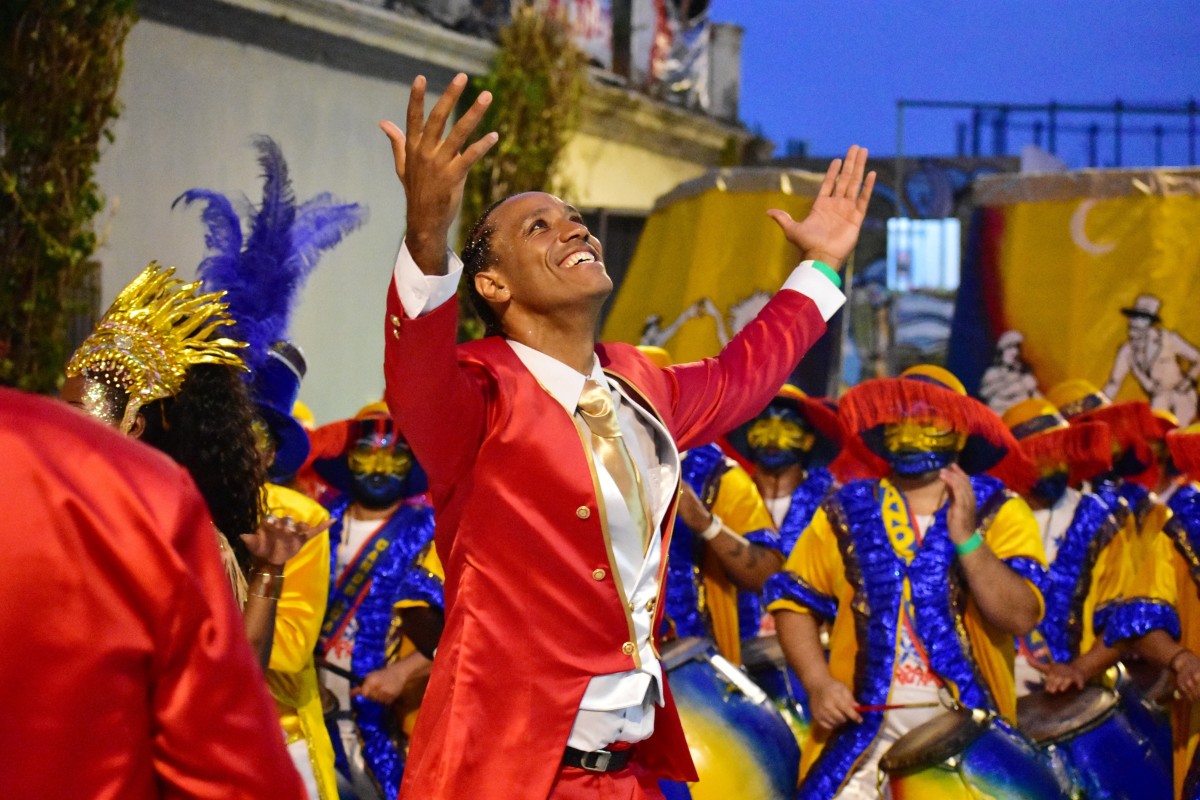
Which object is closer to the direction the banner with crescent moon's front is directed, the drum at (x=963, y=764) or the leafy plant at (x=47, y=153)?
the drum

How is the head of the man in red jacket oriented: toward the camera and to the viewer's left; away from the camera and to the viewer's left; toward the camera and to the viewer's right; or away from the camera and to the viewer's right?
toward the camera and to the viewer's right

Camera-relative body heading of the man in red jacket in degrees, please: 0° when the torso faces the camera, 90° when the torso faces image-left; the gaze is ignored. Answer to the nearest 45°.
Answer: approximately 315°

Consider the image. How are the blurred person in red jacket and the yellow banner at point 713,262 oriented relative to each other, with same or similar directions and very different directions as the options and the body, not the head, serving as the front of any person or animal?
very different directions

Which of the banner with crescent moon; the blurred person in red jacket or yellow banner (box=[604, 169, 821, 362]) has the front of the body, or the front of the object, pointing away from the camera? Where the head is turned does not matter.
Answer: the blurred person in red jacket

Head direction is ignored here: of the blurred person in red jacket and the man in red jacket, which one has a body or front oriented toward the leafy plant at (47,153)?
the blurred person in red jacket

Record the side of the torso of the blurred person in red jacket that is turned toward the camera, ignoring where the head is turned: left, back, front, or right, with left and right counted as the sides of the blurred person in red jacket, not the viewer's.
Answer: back

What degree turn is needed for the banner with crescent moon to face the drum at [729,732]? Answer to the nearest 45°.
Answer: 0° — it already faces it

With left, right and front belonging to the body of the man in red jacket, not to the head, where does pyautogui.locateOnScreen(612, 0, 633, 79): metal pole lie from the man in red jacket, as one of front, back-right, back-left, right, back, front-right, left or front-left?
back-left

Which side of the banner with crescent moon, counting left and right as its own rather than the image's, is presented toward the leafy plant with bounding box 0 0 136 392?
right

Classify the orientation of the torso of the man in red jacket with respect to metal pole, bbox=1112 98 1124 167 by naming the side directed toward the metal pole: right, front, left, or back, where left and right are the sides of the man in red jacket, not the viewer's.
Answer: left

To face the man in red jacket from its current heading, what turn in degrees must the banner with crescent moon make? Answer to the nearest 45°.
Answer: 0° — it already faces them

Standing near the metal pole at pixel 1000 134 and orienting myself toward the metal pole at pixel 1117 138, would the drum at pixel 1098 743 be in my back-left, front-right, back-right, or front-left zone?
back-right

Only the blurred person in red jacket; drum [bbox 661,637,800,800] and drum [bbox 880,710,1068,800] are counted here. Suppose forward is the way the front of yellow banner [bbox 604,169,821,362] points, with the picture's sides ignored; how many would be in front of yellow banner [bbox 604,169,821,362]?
3

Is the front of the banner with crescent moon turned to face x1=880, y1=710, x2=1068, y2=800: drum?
yes
